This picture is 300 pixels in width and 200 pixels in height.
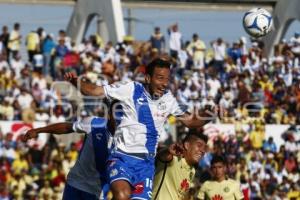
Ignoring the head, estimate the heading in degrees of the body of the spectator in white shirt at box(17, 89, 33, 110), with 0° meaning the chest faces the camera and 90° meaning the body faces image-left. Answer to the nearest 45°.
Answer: approximately 0°

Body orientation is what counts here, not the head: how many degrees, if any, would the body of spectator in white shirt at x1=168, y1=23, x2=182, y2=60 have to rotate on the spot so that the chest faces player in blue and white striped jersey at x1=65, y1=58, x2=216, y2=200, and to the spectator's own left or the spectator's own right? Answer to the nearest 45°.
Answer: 0° — they already face them

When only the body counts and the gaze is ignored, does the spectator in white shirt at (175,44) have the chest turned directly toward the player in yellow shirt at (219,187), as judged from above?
yes

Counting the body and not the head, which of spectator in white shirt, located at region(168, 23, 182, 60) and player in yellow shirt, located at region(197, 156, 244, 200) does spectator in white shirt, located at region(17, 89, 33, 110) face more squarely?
the player in yellow shirt

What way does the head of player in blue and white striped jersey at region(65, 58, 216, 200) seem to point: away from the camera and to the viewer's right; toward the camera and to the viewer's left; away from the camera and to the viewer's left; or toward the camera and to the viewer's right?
toward the camera and to the viewer's right
